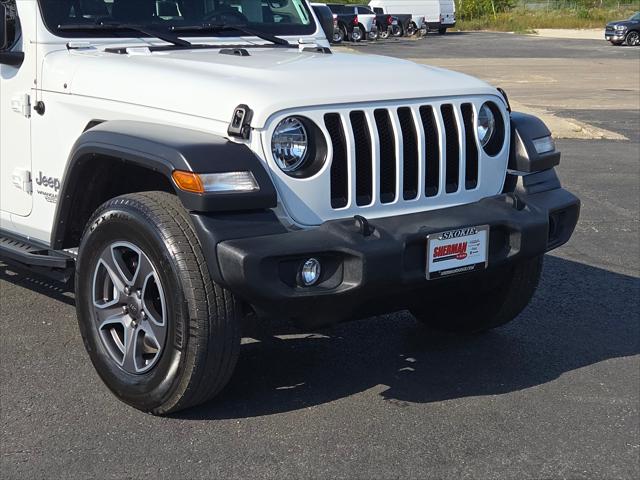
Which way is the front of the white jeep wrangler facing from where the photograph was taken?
facing the viewer and to the right of the viewer

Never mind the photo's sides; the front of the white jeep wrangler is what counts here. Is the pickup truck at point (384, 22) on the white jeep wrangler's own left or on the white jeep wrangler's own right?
on the white jeep wrangler's own left

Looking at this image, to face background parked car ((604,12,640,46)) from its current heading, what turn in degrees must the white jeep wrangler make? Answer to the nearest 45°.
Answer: approximately 135° to its left

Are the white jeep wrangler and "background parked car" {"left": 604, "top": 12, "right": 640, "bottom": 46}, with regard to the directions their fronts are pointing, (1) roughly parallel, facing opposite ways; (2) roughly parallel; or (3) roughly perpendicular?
roughly perpendicular

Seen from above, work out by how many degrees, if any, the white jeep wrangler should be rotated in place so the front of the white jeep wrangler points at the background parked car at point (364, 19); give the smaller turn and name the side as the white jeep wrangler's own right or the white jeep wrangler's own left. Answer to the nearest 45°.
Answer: approximately 135° to the white jeep wrangler's own left

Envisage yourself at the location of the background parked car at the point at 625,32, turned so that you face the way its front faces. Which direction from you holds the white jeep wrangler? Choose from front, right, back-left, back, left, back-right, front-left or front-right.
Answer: front-left

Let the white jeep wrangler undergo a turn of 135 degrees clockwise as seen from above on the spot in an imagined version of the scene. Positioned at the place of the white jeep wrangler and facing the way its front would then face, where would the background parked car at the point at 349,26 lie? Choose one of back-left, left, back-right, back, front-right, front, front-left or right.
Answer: right

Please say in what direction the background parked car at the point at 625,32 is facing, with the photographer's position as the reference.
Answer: facing the viewer and to the left of the viewer

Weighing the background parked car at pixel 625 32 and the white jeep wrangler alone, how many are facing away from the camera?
0

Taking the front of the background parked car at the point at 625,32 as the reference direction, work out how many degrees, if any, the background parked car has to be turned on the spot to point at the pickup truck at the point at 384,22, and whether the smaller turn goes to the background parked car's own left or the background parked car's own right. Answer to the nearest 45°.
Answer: approximately 45° to the background parked car's own right
